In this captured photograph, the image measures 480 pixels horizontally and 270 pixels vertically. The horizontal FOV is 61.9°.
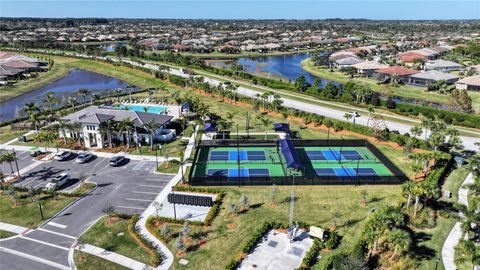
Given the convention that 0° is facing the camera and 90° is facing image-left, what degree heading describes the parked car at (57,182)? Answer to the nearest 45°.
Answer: approximately 45°

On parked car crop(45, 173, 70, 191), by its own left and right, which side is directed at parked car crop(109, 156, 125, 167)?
back

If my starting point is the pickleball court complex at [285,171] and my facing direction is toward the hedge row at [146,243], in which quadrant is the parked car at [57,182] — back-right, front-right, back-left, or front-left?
front-right

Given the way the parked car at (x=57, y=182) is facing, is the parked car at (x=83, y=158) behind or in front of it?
behind

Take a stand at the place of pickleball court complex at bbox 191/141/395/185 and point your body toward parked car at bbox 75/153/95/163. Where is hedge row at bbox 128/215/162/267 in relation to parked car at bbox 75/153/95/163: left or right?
left

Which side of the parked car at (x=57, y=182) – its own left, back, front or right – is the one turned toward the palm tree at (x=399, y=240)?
left

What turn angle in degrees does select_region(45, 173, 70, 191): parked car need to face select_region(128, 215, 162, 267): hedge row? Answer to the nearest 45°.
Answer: approximately 45° to its left

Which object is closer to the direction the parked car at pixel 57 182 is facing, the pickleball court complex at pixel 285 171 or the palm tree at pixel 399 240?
the palm tree
